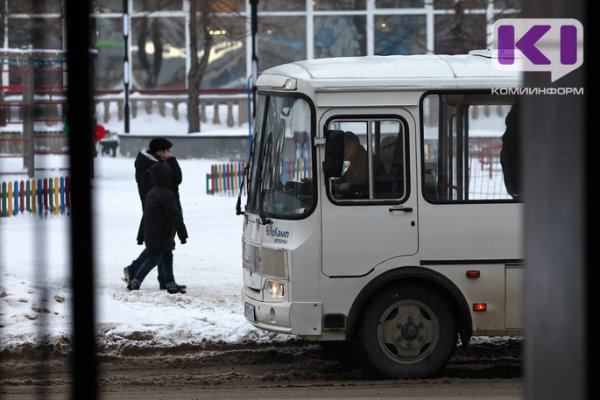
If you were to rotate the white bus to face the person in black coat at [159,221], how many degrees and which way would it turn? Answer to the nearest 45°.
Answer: approximately 45° to its right

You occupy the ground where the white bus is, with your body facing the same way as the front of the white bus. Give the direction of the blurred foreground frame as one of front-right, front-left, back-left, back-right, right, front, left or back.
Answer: left

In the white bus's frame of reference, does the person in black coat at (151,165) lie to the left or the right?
on its right

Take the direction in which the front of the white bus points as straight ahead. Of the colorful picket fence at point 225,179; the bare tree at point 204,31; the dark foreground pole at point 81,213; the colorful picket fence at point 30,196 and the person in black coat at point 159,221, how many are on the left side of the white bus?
1

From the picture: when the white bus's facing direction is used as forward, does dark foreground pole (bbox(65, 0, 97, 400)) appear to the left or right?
on its left

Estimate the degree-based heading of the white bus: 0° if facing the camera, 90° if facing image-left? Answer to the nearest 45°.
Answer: approximately 90°

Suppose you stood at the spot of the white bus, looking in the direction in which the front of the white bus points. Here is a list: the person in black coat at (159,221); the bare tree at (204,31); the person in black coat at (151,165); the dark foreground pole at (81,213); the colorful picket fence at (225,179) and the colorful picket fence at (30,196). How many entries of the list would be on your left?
1

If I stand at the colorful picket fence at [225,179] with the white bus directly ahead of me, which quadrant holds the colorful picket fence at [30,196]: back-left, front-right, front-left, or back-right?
front-right

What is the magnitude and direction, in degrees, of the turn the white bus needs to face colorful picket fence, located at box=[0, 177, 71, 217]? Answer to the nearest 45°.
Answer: approximately 45° to its right

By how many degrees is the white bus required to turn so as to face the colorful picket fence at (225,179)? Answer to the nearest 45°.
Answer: approximately 90° to its right

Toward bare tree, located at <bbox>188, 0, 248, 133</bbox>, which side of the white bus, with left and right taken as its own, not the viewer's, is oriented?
right

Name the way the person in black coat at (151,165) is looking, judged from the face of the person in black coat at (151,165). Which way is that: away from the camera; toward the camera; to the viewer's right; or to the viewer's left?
to the viewer's right

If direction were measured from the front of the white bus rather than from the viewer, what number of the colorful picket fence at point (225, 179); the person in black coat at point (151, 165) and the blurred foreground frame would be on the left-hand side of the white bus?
1
